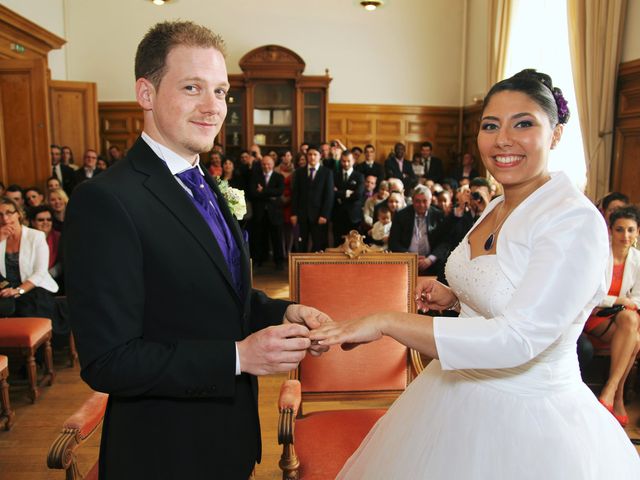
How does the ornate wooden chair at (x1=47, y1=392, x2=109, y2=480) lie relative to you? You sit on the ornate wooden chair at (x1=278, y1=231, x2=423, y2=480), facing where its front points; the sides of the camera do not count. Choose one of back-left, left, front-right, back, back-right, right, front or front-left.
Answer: front-right

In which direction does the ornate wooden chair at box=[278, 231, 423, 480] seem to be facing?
toward the camera

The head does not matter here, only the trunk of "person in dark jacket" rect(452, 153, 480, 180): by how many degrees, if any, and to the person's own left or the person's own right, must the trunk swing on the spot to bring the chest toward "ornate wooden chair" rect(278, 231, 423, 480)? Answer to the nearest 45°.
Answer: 0° — they already face it

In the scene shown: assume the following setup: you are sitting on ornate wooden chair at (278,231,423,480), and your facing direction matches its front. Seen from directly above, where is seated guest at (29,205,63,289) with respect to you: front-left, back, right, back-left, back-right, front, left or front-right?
back-right

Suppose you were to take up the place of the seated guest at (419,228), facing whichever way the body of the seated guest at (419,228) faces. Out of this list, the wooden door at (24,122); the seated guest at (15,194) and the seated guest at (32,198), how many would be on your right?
3

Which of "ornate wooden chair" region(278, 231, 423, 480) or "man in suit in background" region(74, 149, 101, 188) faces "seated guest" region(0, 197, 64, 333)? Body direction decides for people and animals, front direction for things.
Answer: the man in suit in background

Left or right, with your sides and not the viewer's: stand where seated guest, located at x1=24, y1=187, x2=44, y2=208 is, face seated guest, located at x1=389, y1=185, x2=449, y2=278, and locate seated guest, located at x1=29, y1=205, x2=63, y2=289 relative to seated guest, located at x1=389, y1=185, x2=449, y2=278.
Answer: right

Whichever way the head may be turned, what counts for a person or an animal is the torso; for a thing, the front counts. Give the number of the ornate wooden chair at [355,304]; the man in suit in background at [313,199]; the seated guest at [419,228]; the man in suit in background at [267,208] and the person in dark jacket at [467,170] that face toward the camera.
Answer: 5

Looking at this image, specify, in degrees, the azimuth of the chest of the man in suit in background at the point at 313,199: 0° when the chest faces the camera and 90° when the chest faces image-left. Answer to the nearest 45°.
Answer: approximately 0°

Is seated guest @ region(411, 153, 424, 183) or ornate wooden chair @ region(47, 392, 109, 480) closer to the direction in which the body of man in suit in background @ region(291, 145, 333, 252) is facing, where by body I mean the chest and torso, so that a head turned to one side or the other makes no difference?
the ornate wooden chair

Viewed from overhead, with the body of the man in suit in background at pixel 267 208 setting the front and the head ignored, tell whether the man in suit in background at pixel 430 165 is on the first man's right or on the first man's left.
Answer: on the first man's left

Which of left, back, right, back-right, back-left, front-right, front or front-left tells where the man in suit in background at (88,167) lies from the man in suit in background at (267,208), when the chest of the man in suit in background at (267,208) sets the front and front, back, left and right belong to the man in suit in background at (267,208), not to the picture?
right

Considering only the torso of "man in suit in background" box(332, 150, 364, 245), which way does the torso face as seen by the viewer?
toward the camera

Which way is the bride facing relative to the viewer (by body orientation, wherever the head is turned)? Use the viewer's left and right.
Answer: facing the viewer and to the left of the viewer

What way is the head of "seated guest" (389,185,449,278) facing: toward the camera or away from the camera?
toward the camera

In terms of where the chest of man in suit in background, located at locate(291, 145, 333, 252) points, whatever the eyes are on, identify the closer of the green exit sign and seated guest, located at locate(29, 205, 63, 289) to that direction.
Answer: the seated guest

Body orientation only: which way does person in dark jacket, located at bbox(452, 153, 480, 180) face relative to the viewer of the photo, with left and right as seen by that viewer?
facing the viewer

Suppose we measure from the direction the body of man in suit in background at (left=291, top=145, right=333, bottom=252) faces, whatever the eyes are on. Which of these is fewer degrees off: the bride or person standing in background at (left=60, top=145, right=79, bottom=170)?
the bride
